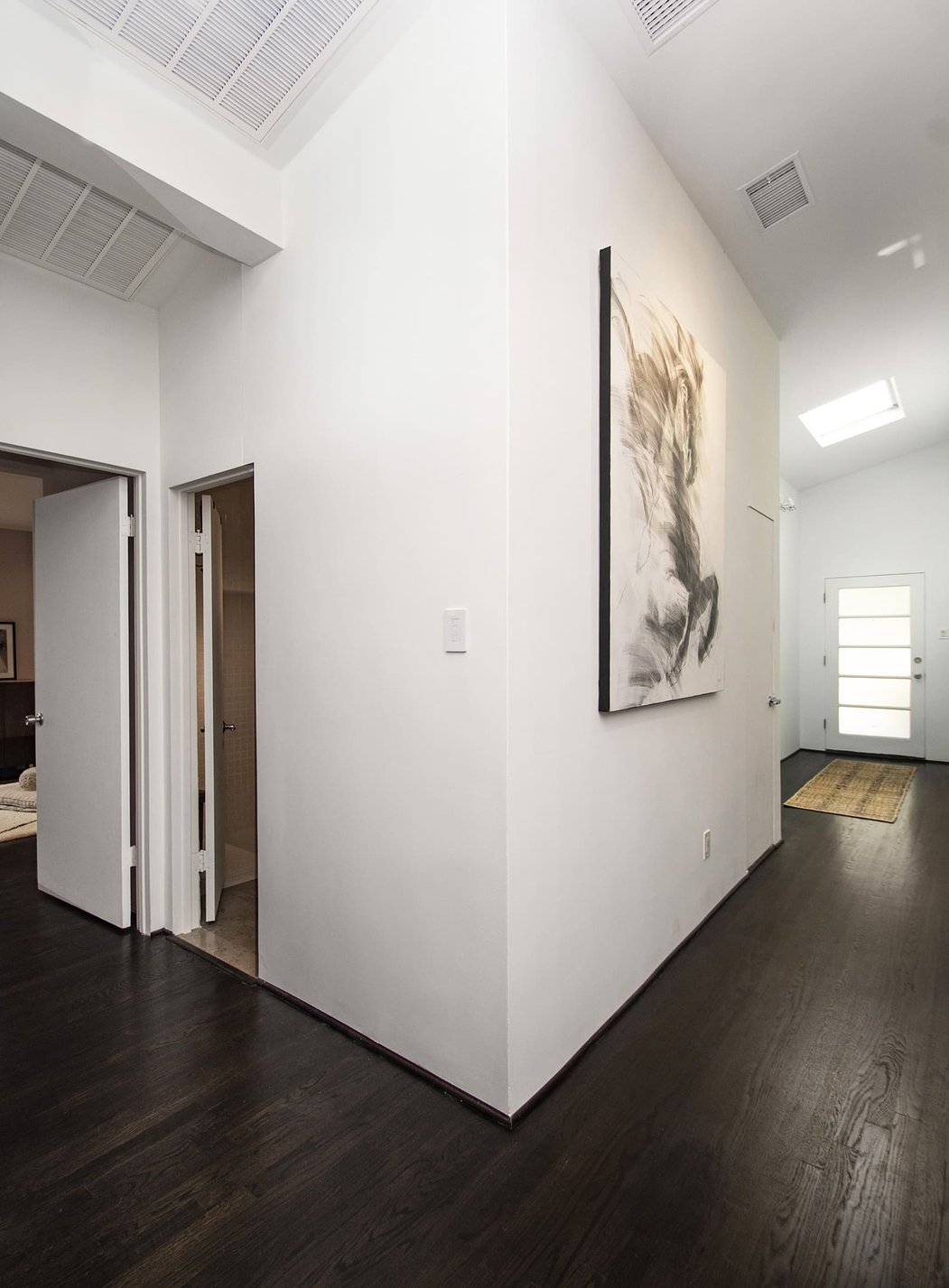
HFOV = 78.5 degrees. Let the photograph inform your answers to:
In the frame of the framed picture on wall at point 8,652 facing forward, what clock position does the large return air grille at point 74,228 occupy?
The large return air grille is roughly at 12 o'clock from the framed picture on wall.

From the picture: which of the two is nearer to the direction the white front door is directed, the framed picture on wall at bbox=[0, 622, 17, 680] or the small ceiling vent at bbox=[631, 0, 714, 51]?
the small ceiling vent

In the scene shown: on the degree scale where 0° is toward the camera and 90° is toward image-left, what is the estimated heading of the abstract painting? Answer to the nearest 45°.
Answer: approximately 315°

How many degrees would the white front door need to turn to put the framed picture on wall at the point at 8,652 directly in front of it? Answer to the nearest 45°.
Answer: approximately 45° to its right

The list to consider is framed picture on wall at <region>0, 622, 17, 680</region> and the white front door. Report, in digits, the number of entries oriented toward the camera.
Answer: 2
